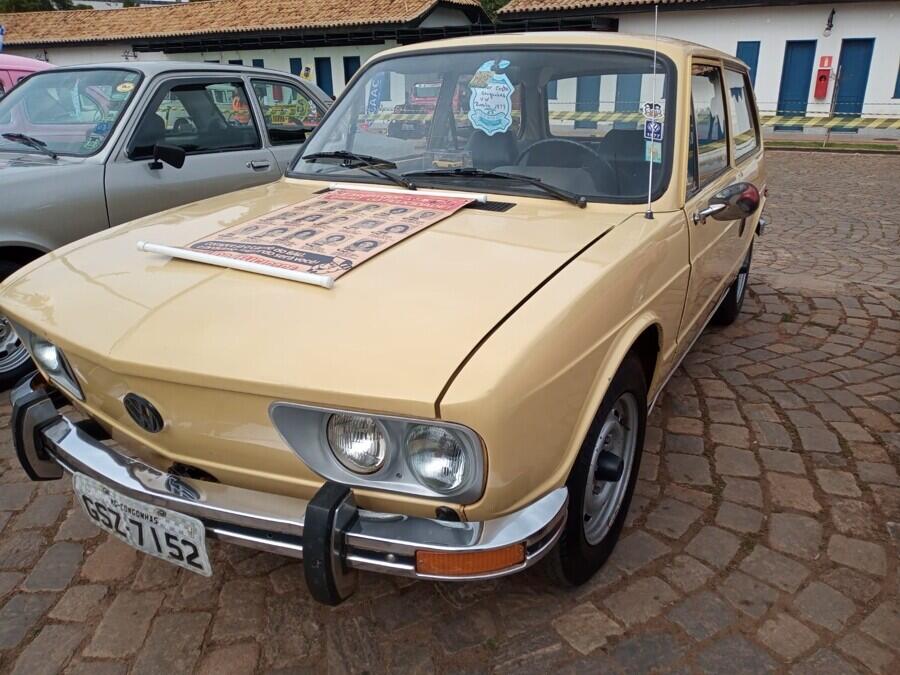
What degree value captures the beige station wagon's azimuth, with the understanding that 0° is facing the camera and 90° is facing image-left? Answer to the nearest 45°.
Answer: approximately 45°

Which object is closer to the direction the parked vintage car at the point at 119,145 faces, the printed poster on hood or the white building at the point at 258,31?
the printed poster on hood

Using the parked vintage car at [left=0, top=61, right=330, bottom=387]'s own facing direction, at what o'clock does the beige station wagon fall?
The beige station wagon is roughly at 10 o'clock from the parked vintage car.

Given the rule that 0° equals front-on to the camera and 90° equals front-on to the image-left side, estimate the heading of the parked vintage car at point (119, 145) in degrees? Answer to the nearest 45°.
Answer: approximately 45°

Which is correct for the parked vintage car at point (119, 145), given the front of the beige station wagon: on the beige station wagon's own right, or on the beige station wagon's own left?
on the beige station wagon's own right

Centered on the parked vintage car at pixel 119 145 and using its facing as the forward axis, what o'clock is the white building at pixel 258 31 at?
The white building is roughly at 5 o'clock from the parked vintage car.

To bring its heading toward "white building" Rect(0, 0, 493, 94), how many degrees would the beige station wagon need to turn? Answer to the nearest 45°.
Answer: approximately 135° to its right
